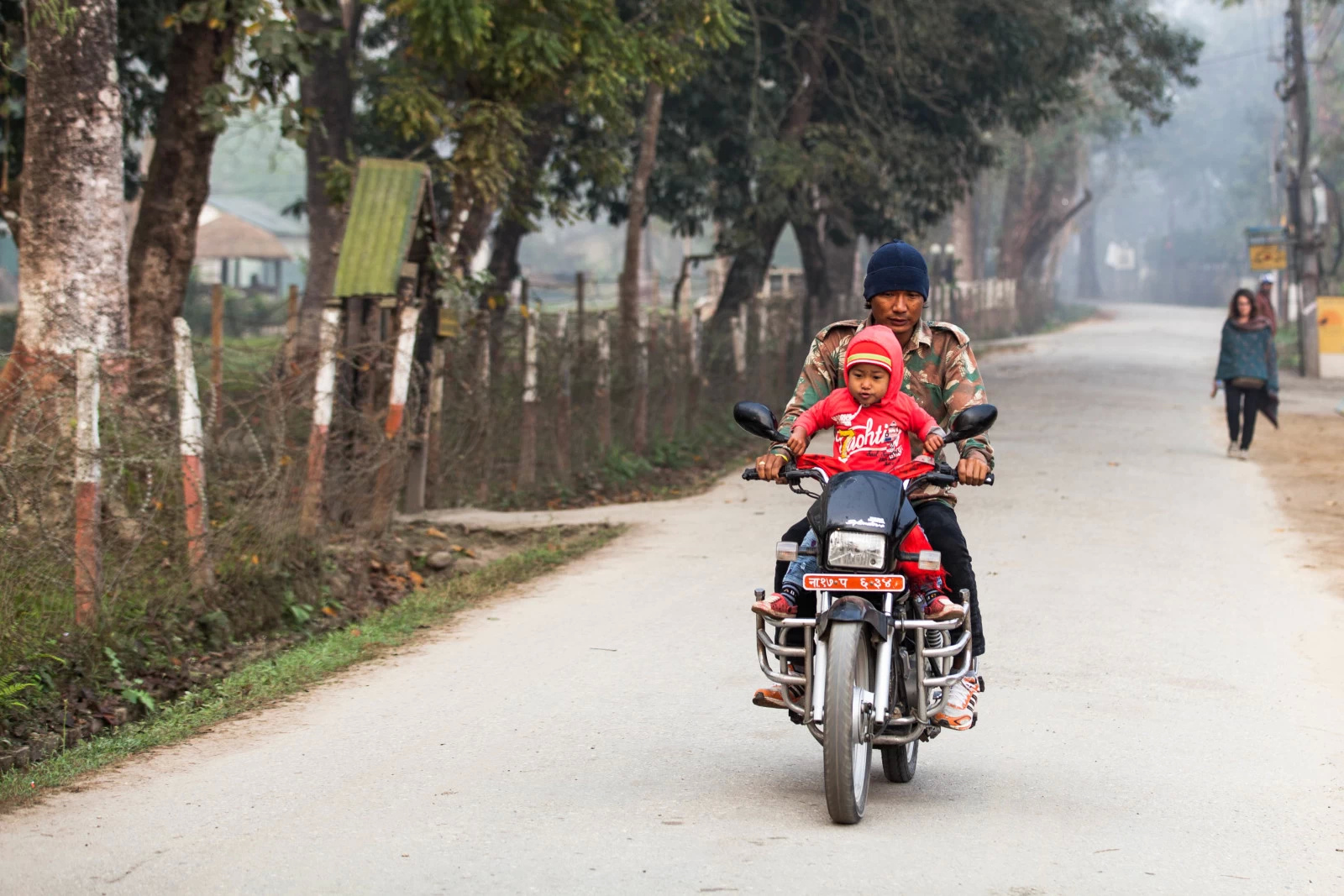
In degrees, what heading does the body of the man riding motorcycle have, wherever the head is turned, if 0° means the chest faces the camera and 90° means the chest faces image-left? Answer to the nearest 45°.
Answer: approximately 0°

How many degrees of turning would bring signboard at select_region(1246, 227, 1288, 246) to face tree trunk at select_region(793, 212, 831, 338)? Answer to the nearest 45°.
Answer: approximately 45° to its right

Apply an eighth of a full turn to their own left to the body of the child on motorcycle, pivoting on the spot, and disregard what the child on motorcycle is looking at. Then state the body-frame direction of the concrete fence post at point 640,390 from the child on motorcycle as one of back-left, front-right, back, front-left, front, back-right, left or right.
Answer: back-left

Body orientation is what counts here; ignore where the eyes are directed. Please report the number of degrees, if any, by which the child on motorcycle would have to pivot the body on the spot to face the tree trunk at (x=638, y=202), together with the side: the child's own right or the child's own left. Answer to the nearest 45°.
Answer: approximately 180°

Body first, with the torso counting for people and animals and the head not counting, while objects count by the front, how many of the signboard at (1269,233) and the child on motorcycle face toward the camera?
2

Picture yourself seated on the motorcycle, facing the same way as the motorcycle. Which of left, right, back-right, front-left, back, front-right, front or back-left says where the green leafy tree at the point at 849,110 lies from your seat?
back
